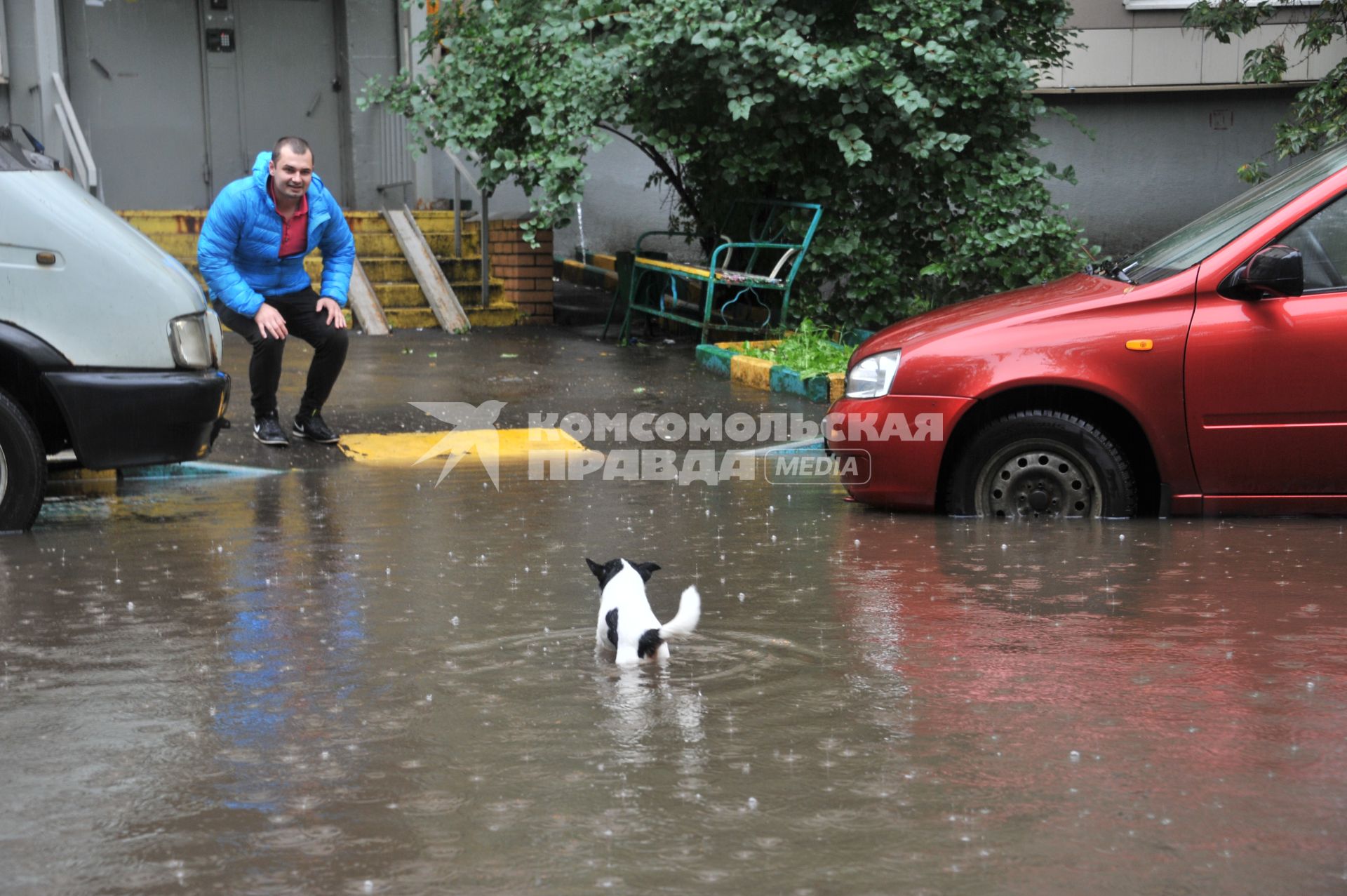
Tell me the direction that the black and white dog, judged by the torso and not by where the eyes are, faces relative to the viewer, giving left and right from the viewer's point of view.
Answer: facing away from the viewer and to the left of the viewer

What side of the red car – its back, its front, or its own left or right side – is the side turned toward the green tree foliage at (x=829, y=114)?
right

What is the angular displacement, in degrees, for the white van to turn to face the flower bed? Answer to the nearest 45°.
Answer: approximately 45° to its left

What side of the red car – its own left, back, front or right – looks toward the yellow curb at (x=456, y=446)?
front

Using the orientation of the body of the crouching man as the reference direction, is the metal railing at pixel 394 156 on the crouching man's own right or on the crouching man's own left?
on the crouching man's own left

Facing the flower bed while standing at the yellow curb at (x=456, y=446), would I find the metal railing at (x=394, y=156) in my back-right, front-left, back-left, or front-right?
front-left

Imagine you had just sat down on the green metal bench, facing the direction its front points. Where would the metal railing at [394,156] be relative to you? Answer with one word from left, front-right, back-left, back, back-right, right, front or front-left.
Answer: right

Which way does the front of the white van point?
to the viewer's right

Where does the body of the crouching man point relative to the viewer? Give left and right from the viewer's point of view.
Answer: facing the viewer and to the right of the viewer

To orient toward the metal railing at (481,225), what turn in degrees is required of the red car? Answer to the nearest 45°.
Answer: approximately 45° to its right

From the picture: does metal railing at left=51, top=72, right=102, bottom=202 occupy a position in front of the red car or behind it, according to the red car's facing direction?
in front

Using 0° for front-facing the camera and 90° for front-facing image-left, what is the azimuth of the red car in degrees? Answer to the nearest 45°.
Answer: approximately 90°

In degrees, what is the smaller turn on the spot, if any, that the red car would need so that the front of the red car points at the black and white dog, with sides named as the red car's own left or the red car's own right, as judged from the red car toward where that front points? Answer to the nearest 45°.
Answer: approximately 45° to the red car's own left

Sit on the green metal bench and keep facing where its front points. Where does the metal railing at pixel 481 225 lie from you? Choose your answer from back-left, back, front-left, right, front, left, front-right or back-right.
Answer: right

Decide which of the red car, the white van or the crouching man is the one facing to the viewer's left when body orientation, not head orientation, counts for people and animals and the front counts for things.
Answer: the red car
